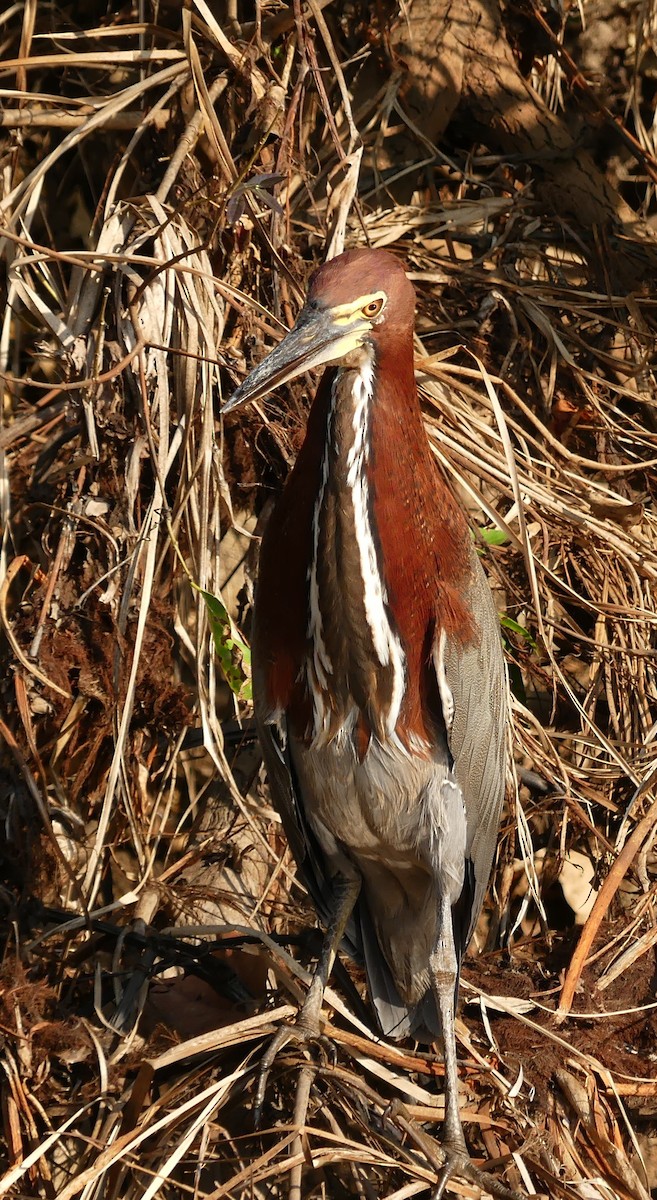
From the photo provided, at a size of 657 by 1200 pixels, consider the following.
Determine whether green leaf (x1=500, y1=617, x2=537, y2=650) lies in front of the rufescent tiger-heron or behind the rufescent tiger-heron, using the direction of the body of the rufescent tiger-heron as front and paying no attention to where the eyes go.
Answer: behind

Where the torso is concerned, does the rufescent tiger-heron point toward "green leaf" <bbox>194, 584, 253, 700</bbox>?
no

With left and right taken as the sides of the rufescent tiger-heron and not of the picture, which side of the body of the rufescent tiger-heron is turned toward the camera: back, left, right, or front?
front

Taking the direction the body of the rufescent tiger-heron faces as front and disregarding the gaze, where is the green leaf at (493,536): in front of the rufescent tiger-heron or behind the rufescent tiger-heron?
behind
